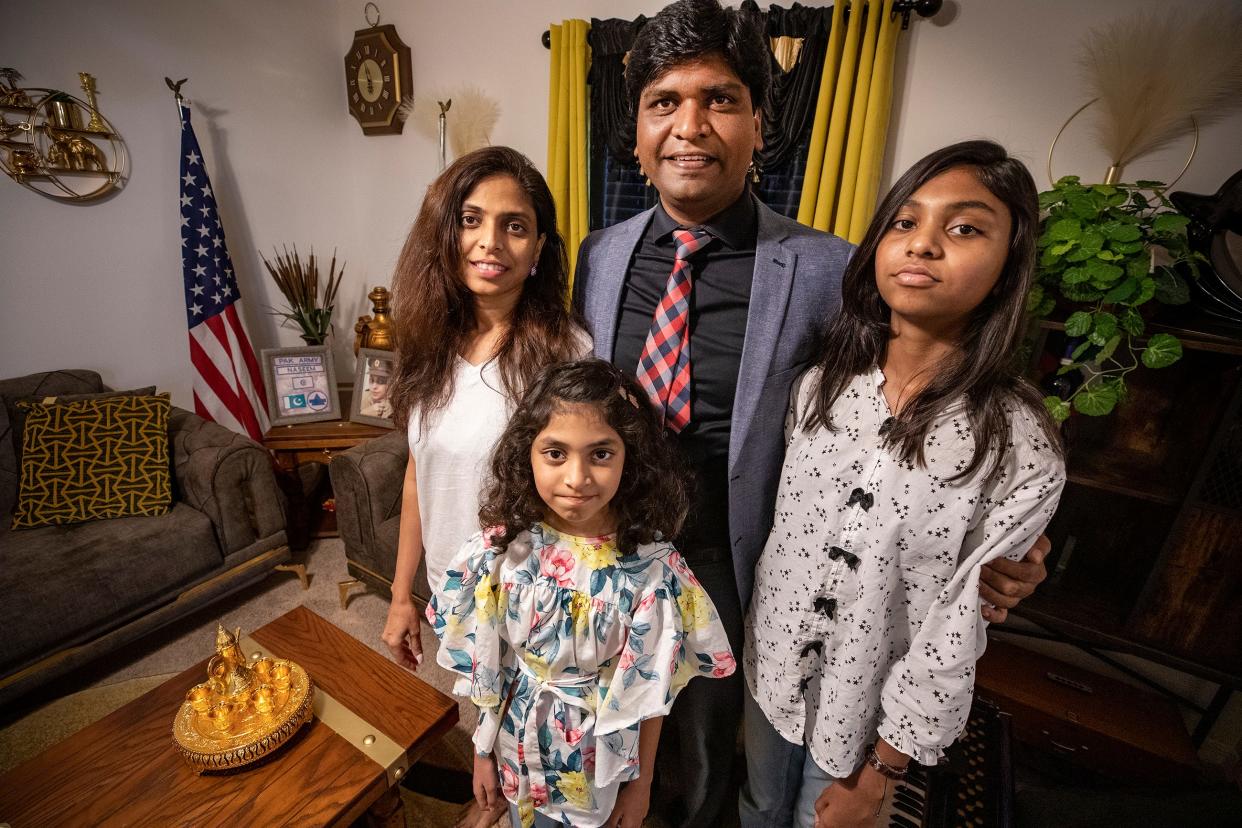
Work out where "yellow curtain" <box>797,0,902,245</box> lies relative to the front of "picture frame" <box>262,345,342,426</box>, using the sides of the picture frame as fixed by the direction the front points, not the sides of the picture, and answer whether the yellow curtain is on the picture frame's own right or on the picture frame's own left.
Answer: on the picture frame's own left

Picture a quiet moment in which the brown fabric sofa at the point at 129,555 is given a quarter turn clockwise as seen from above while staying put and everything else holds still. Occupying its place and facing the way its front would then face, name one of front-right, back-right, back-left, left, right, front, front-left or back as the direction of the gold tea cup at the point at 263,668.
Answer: front-left

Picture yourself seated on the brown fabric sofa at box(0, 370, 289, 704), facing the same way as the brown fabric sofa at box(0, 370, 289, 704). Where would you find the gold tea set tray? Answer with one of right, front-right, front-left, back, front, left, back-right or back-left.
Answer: front-right

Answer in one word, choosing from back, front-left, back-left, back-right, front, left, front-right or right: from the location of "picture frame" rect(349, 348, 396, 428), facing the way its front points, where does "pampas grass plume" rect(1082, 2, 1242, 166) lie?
front-left

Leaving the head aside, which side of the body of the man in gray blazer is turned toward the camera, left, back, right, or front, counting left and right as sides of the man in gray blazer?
front

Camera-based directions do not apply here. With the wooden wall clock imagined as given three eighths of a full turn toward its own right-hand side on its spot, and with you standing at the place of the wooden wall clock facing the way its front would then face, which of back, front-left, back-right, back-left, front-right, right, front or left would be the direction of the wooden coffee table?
back

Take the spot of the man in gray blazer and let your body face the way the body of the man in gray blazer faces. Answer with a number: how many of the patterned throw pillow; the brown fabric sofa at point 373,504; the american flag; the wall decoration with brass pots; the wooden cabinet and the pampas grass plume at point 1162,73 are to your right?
4

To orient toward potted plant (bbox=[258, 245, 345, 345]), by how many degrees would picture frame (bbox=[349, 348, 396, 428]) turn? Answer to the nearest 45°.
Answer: approximately 135° to its right

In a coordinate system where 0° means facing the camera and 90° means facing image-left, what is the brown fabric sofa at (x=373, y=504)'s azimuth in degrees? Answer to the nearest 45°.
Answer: approximately 45°

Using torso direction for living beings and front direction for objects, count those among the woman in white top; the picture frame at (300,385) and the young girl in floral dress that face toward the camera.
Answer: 3

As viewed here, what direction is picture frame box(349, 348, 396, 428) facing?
toward the camera

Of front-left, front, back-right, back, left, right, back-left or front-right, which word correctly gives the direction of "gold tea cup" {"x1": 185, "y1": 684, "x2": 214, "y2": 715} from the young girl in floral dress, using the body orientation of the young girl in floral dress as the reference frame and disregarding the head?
right
